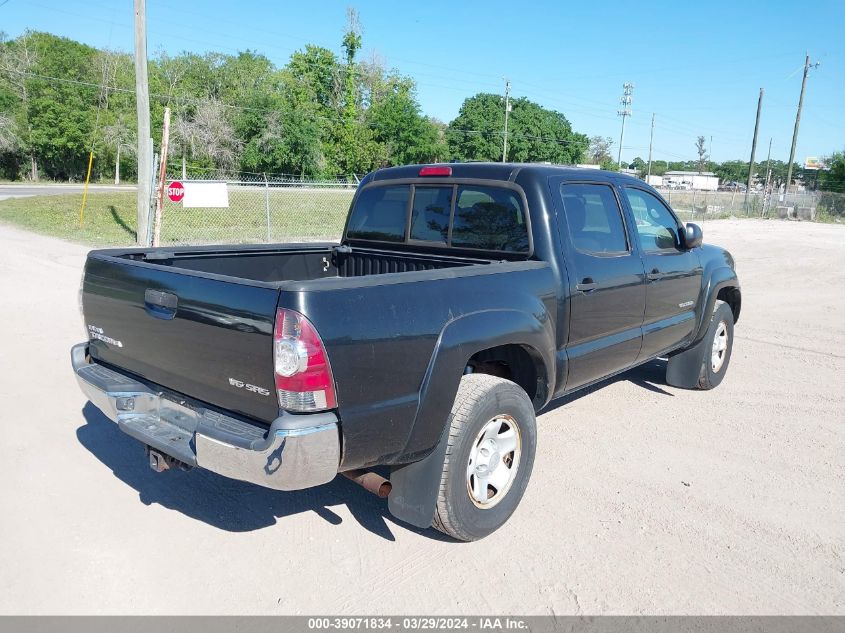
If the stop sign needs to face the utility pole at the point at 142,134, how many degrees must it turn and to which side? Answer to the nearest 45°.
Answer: approximately 135° to its right

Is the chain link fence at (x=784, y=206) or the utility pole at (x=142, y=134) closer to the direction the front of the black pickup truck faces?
the chain link fence

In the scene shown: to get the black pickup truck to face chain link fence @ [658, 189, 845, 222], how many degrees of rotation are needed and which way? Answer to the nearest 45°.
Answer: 0° — it already faces it

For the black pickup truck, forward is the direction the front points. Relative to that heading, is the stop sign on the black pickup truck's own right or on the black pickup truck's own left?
on the black pickup truck's own left

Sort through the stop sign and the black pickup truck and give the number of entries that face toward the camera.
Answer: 1

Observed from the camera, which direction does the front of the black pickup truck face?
facing away from the viewer and to the right of the viewer

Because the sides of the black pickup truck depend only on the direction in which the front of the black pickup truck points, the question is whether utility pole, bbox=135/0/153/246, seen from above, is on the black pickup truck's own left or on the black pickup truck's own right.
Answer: on the black pickup truck's own left

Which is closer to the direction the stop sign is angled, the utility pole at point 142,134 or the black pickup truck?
the black pickup truck

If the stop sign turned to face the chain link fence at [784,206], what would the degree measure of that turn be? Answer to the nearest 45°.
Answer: approximately 135° to its left
